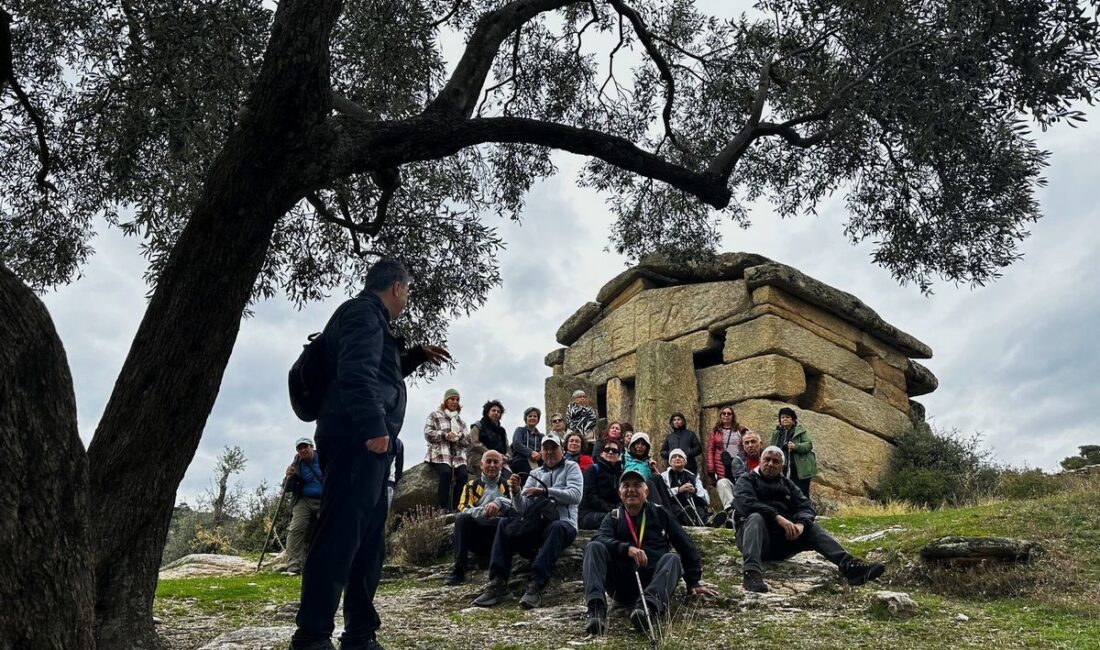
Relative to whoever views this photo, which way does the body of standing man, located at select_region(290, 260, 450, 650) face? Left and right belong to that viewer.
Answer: facing to the right of the viewer

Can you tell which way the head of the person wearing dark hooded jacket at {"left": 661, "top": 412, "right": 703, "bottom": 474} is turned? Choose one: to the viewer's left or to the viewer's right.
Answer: to the viewer's left

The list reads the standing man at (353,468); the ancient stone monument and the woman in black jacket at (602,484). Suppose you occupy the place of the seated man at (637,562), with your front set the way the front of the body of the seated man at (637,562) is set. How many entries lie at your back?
2

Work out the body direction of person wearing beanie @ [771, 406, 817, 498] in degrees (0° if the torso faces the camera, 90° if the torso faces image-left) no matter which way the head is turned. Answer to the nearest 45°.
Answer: approximately 45°

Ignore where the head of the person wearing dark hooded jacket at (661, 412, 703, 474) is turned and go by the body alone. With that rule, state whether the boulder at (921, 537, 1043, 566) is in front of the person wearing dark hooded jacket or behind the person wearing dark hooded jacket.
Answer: in front

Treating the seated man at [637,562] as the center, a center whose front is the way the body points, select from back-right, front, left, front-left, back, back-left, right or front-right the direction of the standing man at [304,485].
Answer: back-right

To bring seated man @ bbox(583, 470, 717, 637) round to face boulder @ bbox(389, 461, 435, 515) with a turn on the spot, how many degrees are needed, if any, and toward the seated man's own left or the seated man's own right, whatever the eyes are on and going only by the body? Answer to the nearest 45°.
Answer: approximately 135° to the seated man's own right

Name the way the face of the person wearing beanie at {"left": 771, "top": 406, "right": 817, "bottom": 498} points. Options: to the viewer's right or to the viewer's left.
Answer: to the viewer's left

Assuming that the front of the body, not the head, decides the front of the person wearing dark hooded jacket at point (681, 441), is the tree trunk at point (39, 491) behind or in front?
in front
